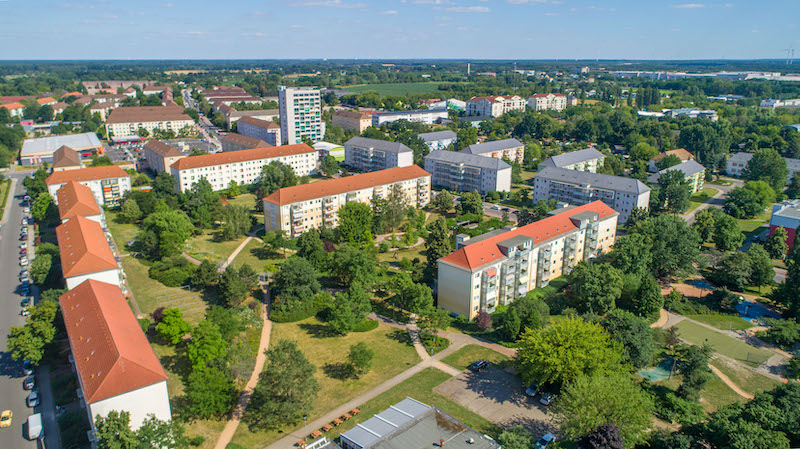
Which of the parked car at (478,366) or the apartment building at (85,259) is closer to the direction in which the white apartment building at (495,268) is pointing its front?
the parked car

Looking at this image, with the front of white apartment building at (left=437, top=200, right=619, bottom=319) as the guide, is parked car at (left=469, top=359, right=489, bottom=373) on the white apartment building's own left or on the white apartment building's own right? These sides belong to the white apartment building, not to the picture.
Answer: on the white apartment building's own right

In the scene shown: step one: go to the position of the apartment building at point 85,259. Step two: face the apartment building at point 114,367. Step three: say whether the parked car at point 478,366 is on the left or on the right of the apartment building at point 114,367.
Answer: left

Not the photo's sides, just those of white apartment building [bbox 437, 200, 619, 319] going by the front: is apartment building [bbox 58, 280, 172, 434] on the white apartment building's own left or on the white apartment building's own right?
on the white apartment building's own right

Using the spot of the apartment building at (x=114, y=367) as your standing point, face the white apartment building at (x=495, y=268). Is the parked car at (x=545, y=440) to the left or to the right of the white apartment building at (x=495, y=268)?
right

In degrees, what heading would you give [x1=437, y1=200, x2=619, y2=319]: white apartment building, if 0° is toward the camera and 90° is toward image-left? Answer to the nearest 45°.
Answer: approximately 315°

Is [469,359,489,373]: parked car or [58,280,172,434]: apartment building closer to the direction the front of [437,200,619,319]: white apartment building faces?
the parked car

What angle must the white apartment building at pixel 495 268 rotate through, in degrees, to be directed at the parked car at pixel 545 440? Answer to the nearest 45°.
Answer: approximately 45° to its right

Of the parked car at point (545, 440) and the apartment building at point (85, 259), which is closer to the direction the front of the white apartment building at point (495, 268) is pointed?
the parked car

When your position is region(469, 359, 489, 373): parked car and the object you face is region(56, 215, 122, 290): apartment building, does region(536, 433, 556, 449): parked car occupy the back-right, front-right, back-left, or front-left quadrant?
back-left

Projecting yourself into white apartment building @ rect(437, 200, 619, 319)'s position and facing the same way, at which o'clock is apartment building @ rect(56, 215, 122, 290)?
The apartment building is roughly at 4 o'clock from the white apartment building.
